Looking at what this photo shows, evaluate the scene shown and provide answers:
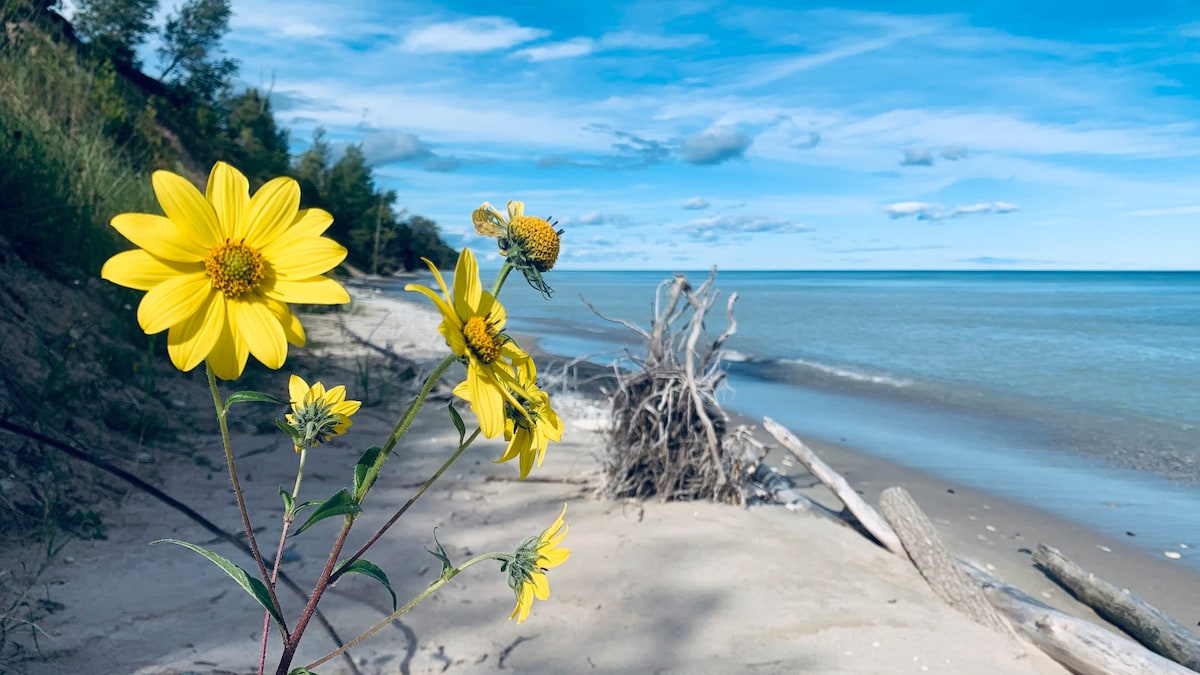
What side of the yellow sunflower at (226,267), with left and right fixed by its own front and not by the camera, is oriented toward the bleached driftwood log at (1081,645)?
left

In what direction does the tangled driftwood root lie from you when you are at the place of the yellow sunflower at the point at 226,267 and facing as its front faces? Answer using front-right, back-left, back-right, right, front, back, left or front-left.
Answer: back-left

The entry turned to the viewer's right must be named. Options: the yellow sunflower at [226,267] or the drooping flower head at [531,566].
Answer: the drooping flower head

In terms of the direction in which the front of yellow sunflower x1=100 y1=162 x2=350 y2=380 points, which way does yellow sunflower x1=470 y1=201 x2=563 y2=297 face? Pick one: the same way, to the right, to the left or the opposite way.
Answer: to the left

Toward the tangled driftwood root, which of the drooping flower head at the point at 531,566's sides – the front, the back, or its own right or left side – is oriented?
left

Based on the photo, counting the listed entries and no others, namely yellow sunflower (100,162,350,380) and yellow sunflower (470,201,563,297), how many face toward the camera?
1

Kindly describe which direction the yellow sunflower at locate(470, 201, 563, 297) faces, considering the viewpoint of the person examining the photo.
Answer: facing to the right of the viewer

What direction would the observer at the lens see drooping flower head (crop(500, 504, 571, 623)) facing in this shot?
facing to the right of the viewer

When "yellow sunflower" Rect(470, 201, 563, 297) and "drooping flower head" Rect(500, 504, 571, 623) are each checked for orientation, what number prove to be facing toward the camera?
0

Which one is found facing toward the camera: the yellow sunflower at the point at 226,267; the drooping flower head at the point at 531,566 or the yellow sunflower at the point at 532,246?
the yellow sunflower at the point at 226,267

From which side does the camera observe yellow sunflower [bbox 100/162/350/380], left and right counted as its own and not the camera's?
front

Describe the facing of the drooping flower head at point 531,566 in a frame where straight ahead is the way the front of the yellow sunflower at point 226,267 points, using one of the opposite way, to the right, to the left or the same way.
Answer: to the left

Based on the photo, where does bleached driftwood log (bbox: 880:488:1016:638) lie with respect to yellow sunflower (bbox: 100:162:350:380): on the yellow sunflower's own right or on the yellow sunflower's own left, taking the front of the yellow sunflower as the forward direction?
on the yellow sunflower's own left
